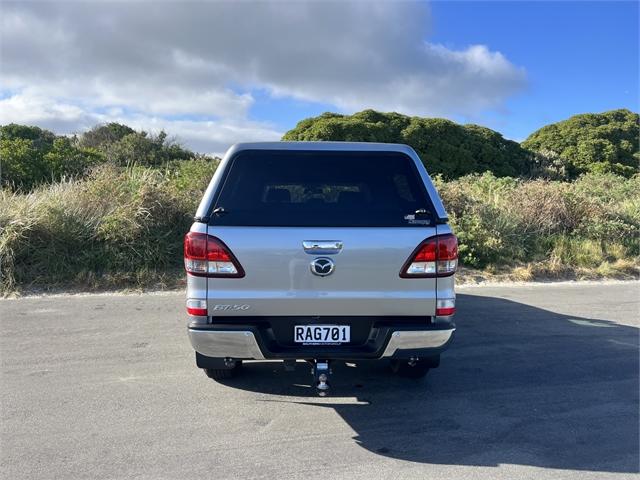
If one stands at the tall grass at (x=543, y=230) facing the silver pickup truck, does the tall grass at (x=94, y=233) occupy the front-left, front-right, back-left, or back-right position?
front-right

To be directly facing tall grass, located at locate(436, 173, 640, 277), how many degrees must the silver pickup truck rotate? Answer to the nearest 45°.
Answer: approximately 45° to its right

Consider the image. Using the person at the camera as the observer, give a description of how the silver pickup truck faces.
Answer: facing away from the viewer

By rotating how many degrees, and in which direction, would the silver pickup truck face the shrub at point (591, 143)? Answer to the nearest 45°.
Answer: approximately 45° to its right
